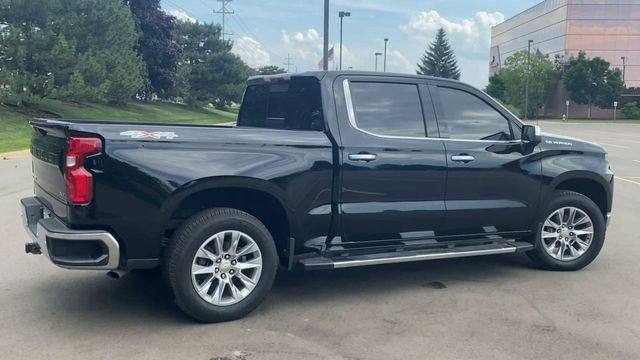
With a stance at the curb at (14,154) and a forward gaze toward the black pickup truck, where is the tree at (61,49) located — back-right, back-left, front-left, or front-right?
back-left

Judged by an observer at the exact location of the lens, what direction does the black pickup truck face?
facing away from the viewer and to the right of the viewer

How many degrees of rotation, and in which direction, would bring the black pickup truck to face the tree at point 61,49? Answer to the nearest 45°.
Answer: approximately 90° to its left

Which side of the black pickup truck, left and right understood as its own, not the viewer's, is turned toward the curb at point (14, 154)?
left
